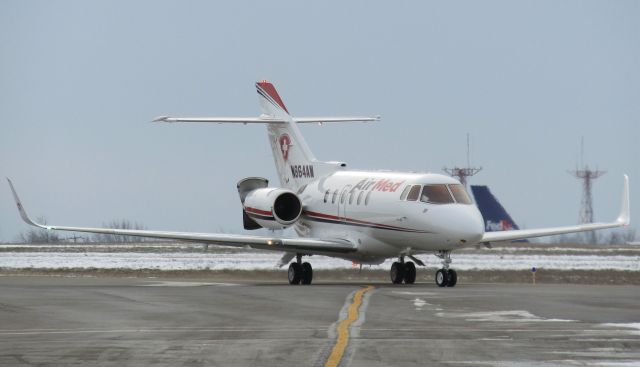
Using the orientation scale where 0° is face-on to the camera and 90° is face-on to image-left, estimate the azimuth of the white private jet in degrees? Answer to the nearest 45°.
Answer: approximately 315°
